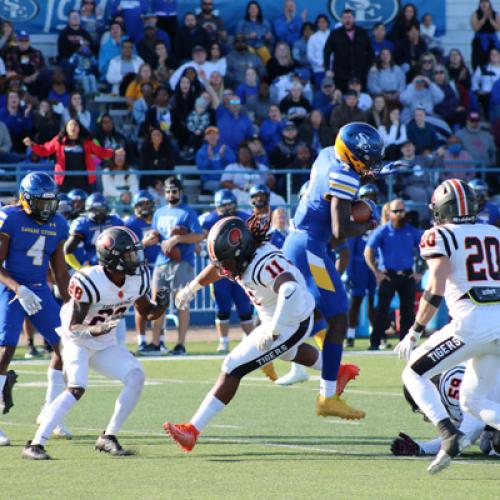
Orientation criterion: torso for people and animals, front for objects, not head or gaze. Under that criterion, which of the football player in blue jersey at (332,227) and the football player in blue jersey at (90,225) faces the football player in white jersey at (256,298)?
the football player in blue jersey at (90,225)

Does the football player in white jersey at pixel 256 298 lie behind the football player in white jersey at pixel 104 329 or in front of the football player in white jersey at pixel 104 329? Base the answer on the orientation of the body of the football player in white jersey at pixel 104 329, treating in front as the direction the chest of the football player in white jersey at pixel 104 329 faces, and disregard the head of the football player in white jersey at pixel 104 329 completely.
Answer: in front

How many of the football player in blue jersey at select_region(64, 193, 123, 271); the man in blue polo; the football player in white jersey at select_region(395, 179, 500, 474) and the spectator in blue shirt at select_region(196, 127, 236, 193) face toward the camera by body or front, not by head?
3

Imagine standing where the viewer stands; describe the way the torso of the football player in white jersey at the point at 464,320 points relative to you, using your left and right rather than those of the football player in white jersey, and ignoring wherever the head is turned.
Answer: facing away from the viewer and to the left of the viewer

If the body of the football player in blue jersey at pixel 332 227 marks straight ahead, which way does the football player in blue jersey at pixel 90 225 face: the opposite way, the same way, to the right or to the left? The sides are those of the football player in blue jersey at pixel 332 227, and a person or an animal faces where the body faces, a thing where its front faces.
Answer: to the right

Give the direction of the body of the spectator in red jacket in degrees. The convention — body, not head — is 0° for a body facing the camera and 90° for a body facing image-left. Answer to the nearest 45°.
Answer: approximately 0°

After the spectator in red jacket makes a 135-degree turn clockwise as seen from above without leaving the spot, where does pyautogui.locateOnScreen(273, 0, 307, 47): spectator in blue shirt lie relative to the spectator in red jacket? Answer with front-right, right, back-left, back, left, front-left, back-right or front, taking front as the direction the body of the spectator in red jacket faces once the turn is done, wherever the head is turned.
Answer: right

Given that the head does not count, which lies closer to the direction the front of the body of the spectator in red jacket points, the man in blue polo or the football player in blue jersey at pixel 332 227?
the football player in blue jersey

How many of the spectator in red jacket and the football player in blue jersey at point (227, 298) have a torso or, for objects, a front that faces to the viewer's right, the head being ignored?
0

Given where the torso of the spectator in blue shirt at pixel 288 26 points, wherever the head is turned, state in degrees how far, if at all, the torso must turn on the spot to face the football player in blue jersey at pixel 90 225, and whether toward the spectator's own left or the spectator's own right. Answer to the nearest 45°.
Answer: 0° — they already face them

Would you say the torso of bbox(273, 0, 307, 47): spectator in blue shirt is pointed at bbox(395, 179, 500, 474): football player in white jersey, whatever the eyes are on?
yes
